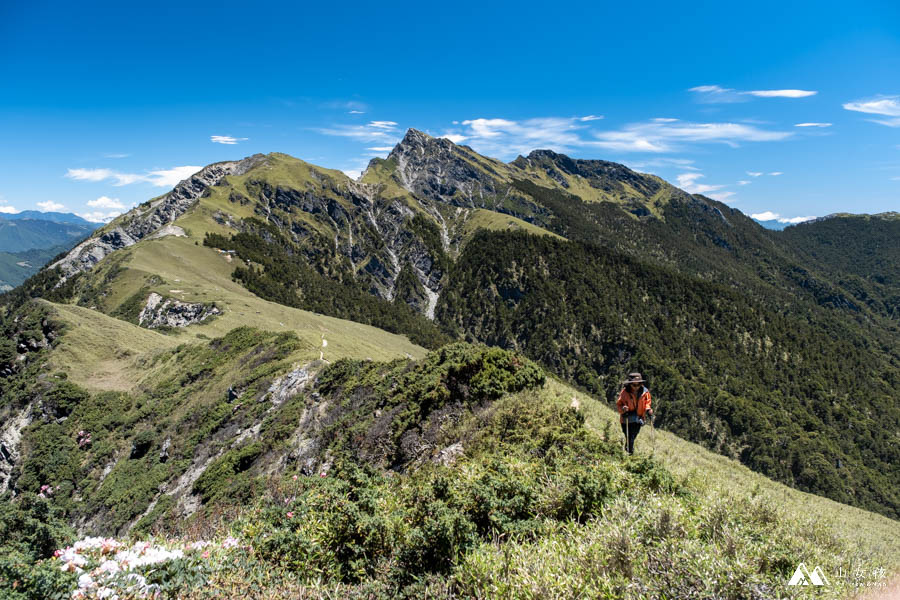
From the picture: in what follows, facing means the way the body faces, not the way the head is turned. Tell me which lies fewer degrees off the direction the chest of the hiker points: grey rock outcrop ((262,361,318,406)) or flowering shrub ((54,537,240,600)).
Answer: the flowering shrub

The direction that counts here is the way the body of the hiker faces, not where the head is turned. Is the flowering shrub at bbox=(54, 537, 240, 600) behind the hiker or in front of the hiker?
in front

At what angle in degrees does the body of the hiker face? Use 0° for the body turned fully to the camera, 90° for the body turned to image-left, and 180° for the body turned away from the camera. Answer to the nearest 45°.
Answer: approximately 0°
